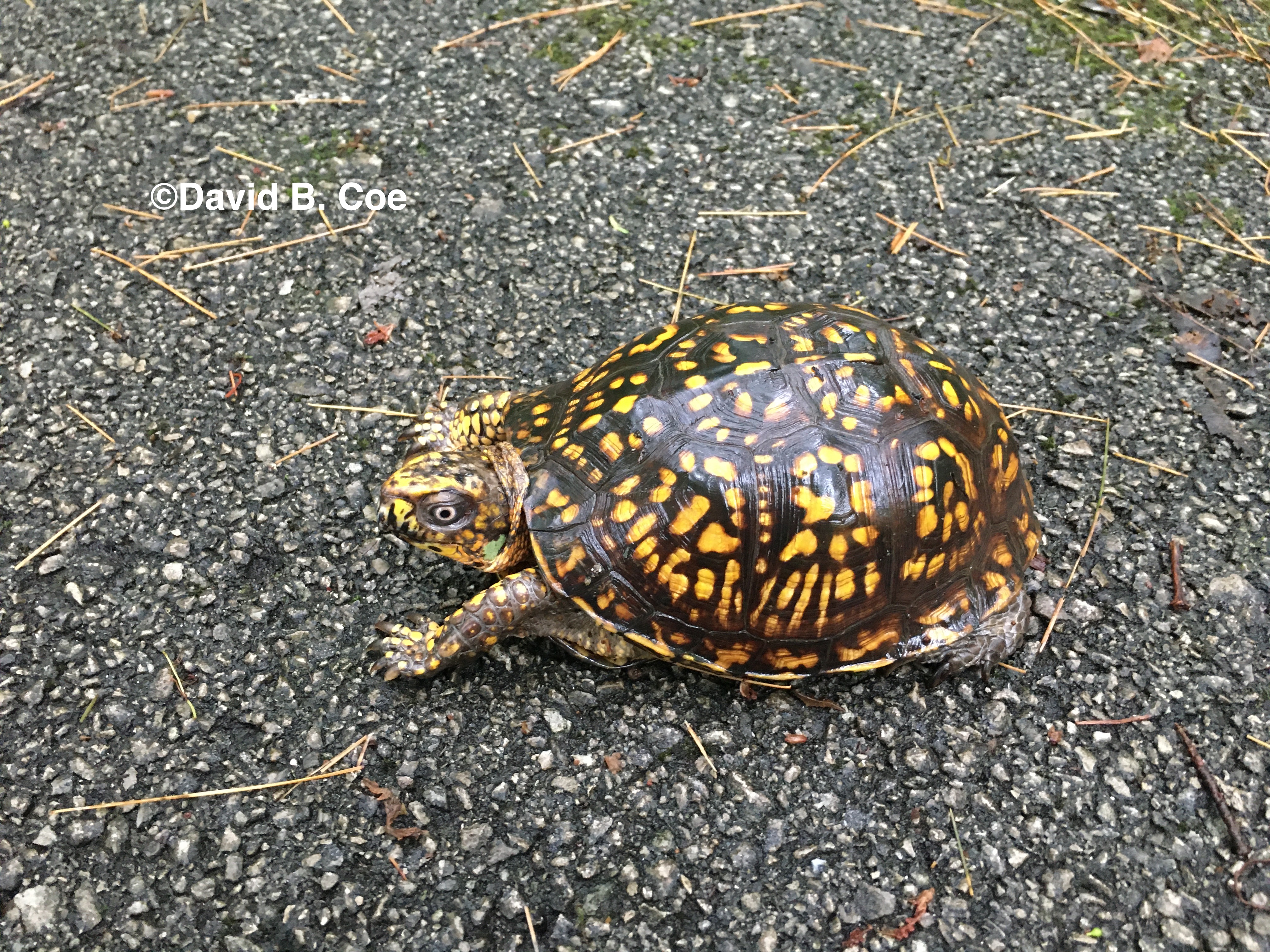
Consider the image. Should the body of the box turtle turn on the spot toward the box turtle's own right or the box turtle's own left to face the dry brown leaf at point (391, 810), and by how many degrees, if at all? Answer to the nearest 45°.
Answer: approximately 45° to the box turtle's own left

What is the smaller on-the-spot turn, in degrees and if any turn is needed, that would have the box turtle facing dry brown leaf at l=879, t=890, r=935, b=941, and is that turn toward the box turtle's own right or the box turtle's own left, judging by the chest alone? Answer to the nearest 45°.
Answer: approximately 135° to the box turtle's own left

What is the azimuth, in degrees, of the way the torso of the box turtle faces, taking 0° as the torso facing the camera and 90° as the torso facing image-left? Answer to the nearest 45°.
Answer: approximately 90°

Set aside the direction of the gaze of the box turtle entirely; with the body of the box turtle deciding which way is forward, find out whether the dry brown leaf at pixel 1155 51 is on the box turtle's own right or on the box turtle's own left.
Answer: on the box turtle's own right
